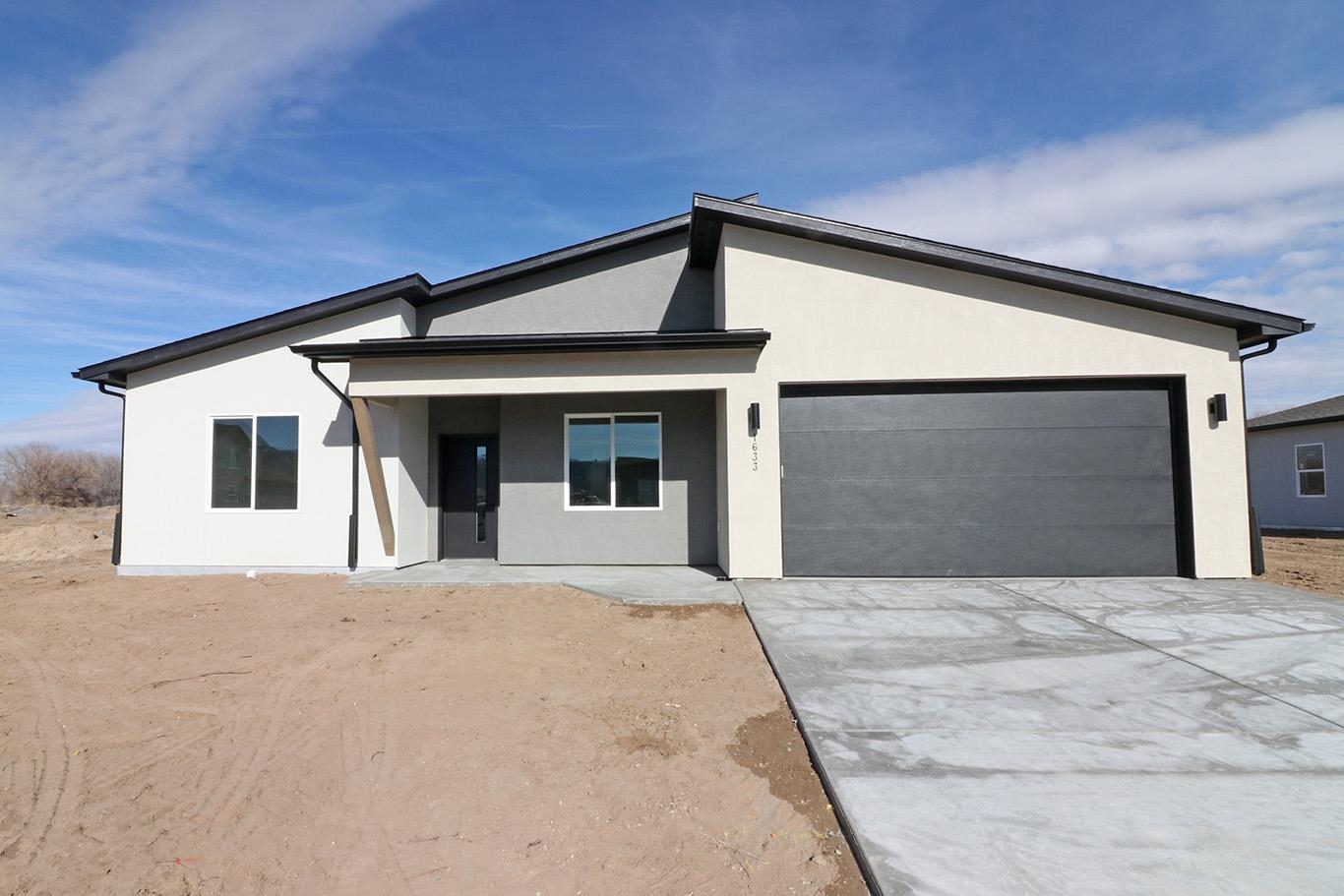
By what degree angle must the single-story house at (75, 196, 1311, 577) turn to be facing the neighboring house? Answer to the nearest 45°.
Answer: approximately 135° to its left

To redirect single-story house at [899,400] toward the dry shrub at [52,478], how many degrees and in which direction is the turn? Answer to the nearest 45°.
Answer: approximately 135° to its right

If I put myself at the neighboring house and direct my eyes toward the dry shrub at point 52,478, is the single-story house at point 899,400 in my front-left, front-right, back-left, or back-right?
front-left

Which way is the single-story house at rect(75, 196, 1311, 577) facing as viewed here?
toward the camera
